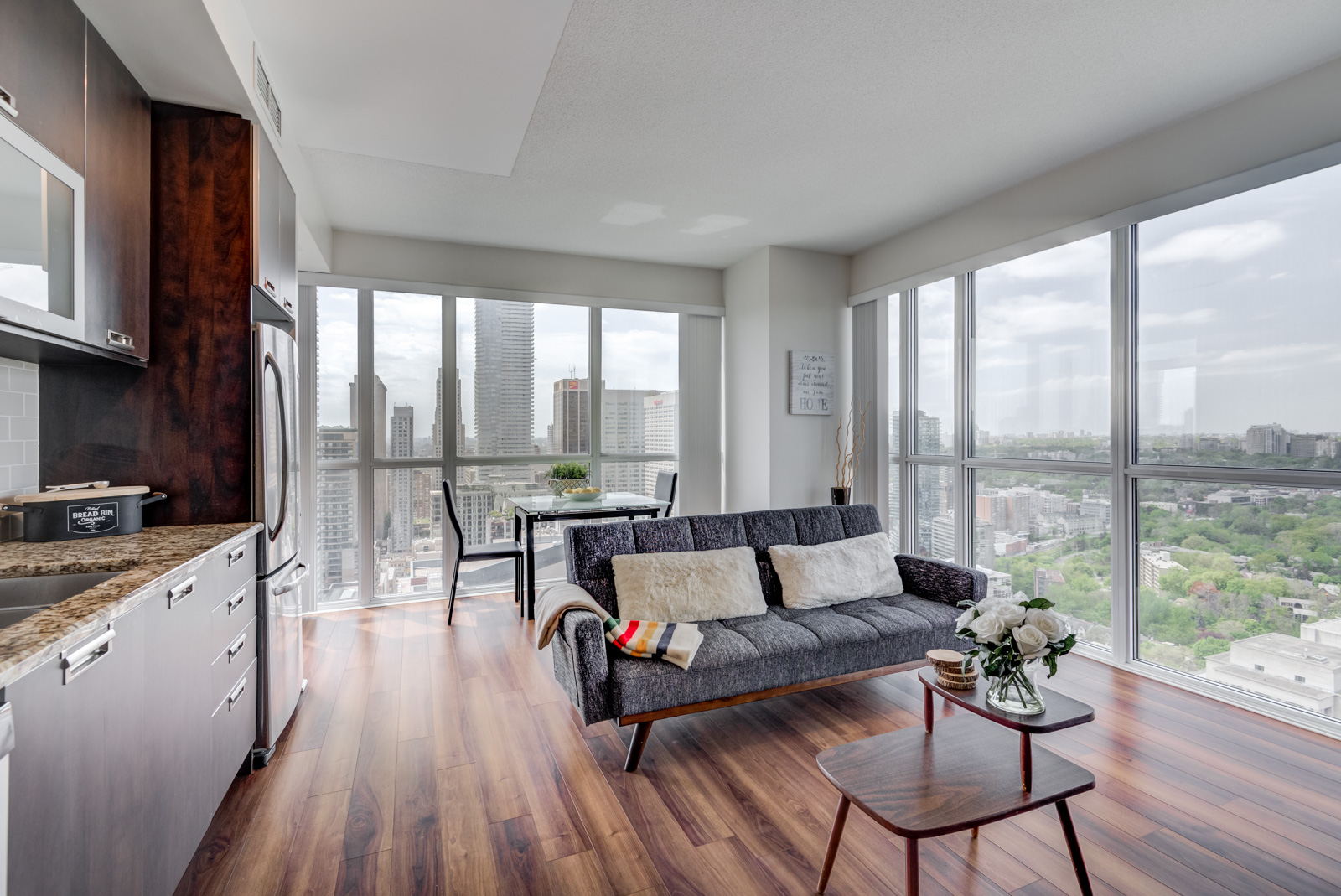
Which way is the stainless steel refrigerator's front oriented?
to the viewer's right

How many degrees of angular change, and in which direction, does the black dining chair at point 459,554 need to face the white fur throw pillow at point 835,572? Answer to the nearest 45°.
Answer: approximately 45° to its right

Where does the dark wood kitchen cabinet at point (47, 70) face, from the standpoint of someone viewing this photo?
facing to the right of the viewer

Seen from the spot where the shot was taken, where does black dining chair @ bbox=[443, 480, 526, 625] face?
facing to the right of the viewer

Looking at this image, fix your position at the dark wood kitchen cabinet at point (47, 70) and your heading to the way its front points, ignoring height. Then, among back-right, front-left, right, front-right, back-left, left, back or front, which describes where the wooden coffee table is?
front-right

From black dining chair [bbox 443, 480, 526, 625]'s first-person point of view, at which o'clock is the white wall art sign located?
The white wall art sign is roughly at 12 o'clock from the black dining chair.

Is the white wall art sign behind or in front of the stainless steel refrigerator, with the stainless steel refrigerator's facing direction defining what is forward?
in front

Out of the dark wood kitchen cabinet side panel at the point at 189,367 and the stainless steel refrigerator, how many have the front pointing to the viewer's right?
2

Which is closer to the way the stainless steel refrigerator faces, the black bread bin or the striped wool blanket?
the striped wool blanket
